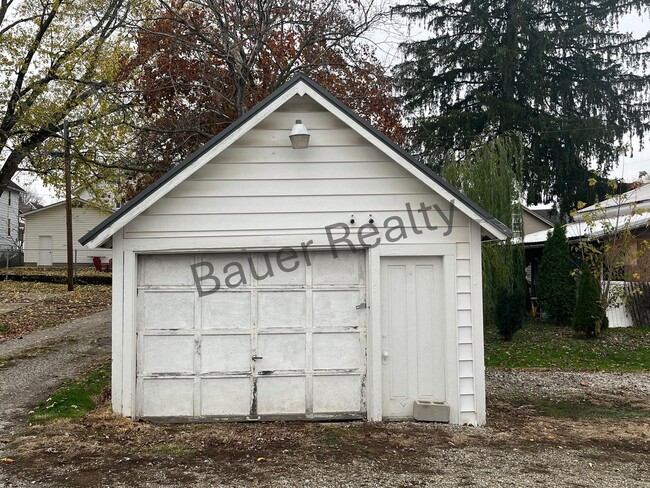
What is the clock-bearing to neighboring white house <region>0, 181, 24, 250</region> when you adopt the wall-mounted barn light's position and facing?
The neighboring white house is roughly at 5 o'clock from the wall-mounted barn light.

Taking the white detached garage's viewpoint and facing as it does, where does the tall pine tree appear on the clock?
The tall pine tree is roughly at 7 o'clock from the white detached garage.

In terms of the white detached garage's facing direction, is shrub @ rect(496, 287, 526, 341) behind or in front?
behind

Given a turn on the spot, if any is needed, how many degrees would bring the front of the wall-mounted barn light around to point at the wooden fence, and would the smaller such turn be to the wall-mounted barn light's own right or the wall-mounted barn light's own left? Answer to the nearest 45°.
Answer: approximately 135° to the wall-mounted barn light's own left

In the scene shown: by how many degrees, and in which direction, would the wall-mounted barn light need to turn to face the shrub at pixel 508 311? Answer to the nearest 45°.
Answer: approximately 135° to its left

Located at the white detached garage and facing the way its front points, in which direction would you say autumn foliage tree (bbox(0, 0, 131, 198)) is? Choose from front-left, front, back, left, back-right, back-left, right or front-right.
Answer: back-right

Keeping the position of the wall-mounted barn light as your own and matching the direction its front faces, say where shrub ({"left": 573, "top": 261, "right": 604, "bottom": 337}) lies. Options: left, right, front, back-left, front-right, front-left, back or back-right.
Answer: back-left

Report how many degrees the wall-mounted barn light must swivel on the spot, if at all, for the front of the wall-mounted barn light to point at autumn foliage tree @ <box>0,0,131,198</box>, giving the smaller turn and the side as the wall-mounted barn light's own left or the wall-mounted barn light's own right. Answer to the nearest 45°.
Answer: approximately 135° to the wall-mounted barn light's own right

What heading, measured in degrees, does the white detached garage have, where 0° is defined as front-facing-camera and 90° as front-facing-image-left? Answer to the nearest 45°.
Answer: approximately 0°

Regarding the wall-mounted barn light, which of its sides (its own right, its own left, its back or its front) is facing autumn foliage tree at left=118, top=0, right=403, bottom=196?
back
